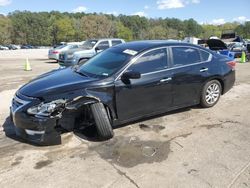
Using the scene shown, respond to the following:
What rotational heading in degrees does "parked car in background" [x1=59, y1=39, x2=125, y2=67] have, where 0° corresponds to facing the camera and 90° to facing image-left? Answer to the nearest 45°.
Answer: approximately 45°

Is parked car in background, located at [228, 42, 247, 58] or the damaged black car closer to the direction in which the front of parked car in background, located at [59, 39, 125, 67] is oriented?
the damaged black car

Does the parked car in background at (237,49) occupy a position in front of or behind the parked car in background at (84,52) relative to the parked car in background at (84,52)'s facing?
behind

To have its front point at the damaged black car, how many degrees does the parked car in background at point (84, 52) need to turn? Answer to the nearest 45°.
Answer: approximately 45° to its left

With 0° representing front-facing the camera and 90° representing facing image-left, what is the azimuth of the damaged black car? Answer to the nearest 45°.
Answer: approximately 45°

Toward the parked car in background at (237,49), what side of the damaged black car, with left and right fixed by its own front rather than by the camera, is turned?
back

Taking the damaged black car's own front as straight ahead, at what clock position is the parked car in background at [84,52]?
The parked car in background is roughly at 4 o'clock from the damaged black car.

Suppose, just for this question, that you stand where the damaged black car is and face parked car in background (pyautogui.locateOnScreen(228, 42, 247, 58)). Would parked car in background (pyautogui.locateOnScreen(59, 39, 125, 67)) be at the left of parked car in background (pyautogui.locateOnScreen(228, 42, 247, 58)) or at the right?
left
